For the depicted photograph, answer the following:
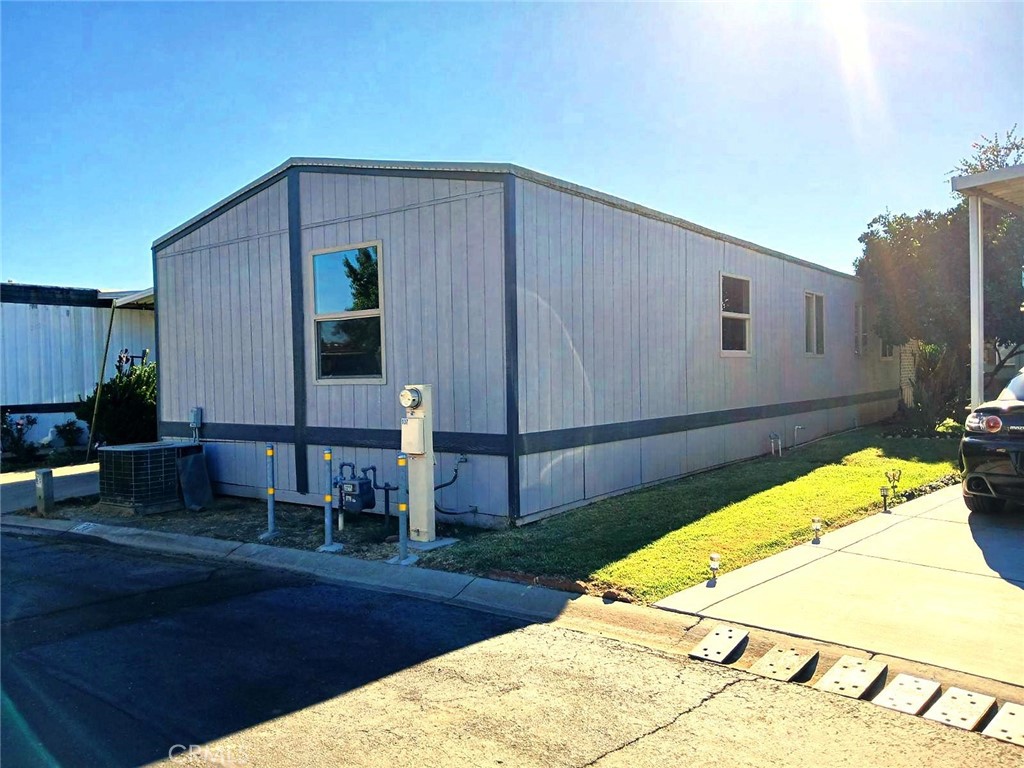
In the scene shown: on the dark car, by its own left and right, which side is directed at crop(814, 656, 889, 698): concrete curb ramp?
back

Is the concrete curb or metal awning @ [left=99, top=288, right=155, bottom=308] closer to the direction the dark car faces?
the metal awning

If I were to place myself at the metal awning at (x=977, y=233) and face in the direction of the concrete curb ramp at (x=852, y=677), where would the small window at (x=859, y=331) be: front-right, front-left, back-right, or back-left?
back-right

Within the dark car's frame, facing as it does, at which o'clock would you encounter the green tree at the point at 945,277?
The green tree is roughly at 12 o'clock from the dark car.

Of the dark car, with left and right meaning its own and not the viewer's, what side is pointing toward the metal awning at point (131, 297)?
left

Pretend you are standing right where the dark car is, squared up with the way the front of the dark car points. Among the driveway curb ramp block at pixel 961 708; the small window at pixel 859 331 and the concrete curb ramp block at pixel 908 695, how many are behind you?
2

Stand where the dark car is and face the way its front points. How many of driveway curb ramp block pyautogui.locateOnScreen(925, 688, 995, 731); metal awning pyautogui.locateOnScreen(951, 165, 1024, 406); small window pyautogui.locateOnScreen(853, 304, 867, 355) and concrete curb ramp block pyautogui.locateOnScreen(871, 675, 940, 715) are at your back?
2

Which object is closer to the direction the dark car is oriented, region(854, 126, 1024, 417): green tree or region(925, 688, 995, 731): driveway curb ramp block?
the green tree

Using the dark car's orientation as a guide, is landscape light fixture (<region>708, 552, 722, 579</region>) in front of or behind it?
behind

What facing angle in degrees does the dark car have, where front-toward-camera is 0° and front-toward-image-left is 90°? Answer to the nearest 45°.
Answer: approximately 180°

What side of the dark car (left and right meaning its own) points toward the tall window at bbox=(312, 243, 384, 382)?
left

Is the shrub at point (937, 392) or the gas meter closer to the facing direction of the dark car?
the shrub

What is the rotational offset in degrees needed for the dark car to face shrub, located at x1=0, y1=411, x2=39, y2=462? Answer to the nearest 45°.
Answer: approximately 90° to its left

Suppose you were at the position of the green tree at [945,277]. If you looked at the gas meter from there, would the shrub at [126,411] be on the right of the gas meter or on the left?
right

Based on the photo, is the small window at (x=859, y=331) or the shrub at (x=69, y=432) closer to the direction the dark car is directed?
the small window

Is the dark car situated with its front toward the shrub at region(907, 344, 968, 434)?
yes

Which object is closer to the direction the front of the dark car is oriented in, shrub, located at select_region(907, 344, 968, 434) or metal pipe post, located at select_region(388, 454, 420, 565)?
the shrub
